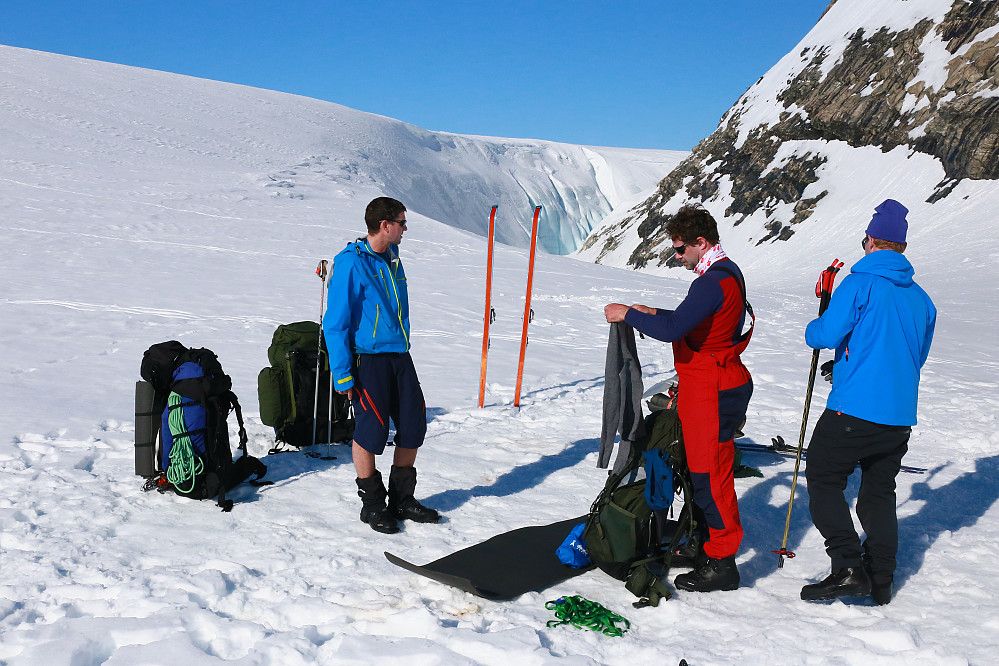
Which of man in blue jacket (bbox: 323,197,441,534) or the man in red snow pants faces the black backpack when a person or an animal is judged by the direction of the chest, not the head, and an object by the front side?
the man in red snow pants

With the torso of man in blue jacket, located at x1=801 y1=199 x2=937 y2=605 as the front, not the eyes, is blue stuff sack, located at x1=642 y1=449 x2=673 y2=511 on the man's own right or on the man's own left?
on the man's own left

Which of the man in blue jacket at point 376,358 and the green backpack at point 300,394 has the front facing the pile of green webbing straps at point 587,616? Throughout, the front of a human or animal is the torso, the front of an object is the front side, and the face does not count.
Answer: the man in blue jacket

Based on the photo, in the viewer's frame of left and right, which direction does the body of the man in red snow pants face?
facing to the left of the viewer

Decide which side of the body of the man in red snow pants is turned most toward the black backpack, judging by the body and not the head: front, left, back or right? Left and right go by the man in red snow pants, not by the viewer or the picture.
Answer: front

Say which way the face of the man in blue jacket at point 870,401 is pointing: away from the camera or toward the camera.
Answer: away from the camera

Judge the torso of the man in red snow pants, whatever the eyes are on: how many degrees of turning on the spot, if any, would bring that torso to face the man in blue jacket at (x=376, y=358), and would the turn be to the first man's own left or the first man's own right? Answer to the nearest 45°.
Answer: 0° — they already face them

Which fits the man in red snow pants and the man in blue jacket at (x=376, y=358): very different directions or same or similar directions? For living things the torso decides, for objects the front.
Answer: very different directions

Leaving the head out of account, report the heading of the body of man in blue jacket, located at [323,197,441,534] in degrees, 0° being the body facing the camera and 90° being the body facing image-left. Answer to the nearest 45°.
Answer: approximately 315°

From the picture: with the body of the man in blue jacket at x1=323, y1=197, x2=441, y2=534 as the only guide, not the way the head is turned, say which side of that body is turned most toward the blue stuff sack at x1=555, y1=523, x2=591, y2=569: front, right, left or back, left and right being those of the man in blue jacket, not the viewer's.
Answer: front

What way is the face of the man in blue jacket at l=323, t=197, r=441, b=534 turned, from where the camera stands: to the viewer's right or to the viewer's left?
to the viewer's right
